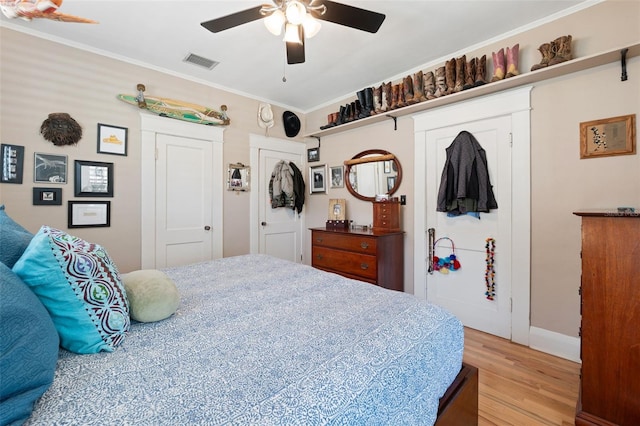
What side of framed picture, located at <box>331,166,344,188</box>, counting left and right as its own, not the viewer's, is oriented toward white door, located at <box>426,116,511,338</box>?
left

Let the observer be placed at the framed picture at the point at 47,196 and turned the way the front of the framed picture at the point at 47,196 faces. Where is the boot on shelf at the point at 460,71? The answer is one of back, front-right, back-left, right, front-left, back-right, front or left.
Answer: front-left

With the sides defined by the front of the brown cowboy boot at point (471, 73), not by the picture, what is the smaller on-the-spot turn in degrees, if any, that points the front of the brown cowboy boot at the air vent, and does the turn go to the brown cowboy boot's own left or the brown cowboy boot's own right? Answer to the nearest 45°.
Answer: approximately 45° to the brown cowboy boot's own right

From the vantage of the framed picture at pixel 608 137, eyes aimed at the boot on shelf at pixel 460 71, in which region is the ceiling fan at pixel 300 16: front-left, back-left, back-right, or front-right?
front-left

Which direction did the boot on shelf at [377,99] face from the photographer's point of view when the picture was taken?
facing the viewer and to the left of the viewer

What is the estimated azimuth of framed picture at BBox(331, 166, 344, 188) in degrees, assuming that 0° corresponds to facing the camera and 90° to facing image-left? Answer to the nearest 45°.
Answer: approximately 45°

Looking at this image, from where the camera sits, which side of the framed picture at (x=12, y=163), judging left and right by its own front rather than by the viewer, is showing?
front

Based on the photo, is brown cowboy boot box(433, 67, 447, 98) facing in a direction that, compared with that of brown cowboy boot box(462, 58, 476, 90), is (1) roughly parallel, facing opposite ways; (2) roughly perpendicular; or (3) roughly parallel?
roughly parallel

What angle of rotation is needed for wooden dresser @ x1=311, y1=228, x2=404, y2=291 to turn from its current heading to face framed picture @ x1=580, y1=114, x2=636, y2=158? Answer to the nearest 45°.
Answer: approximately 90° to its left

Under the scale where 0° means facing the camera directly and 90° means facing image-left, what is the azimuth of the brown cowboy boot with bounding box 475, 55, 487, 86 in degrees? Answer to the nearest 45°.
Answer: approximately 45°

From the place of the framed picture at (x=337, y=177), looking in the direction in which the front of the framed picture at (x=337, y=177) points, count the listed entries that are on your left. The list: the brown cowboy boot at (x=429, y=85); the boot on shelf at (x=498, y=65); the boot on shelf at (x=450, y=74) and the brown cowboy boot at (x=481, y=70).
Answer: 4
